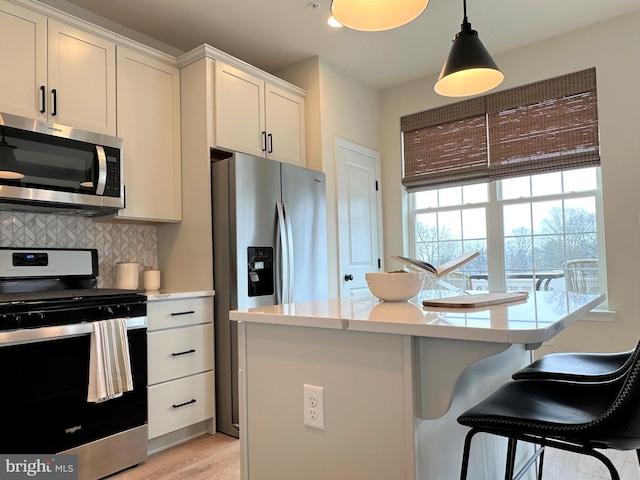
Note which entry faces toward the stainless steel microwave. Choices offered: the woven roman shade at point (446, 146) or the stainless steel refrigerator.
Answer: the woven roman shade

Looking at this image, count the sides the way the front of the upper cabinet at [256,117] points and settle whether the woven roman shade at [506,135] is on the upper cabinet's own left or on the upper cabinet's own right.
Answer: on the upper cabinet's own left

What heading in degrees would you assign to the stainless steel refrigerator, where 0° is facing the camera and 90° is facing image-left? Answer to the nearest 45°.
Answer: approximately 315°

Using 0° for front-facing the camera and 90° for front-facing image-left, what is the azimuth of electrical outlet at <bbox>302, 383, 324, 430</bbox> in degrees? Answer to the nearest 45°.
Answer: approximately 45°

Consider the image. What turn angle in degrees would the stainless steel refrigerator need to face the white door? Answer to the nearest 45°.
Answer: approximately 90° to its left

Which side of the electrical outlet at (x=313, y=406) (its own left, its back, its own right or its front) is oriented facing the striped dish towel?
right

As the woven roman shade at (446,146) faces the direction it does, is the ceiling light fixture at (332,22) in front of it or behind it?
in front
